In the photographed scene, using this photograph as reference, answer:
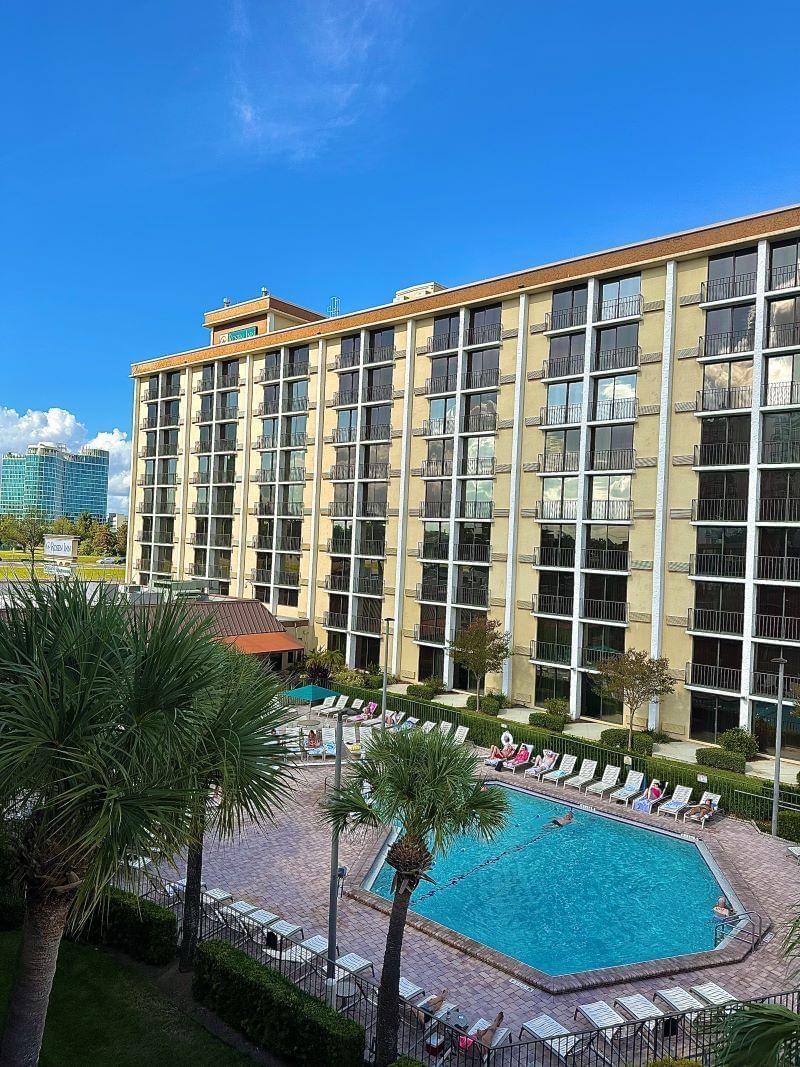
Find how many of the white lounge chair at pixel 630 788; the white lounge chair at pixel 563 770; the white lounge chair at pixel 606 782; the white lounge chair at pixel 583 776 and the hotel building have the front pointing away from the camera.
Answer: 0

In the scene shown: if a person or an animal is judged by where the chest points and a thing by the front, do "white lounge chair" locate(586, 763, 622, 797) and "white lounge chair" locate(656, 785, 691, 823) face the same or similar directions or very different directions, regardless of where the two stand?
same or similar directions

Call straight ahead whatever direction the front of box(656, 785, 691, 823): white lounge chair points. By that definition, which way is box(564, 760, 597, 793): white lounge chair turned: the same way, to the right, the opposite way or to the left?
the same way

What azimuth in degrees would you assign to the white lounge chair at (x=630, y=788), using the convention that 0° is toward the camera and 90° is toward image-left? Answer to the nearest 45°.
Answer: approximately 45°

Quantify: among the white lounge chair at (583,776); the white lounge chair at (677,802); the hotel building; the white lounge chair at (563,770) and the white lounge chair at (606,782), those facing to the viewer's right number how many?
0

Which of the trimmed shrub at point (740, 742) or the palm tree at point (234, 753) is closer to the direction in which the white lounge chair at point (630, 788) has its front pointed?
the palm tree

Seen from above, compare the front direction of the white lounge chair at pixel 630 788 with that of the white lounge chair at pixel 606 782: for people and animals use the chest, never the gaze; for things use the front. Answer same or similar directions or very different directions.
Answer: same or similar directions

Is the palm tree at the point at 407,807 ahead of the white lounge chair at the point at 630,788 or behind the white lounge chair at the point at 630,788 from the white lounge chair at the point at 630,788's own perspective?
ahead

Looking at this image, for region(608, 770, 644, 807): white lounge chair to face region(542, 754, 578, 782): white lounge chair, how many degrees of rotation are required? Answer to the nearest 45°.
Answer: approximately 90° to its right

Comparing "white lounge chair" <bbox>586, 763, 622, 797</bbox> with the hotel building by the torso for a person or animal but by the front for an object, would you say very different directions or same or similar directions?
same or similar directions

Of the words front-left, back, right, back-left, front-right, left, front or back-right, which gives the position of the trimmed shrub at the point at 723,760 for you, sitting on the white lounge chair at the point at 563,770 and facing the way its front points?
back-left

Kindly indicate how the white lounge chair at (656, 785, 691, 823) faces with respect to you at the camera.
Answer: facing the viewer and to the left of the viewer

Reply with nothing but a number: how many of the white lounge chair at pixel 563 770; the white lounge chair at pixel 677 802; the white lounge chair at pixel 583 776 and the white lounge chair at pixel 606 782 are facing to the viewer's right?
0

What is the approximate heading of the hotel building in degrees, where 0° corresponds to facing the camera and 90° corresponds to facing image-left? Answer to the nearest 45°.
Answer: approximately 45°

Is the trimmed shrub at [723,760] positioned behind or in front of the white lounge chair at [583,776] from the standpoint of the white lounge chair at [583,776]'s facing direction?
behind

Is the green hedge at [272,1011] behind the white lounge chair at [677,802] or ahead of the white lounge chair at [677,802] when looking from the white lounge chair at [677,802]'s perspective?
ahead
